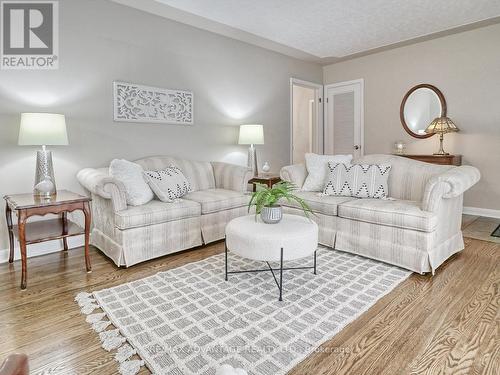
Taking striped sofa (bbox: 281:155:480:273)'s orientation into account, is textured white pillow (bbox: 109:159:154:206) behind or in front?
in front

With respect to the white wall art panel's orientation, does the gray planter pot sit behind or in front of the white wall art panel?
in front

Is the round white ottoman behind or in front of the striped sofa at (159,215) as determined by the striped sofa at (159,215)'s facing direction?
in front

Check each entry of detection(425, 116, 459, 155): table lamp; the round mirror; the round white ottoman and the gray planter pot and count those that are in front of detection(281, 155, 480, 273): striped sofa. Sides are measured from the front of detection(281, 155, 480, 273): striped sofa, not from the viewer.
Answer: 2

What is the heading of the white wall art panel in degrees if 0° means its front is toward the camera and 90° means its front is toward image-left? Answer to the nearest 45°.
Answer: approximately 315°

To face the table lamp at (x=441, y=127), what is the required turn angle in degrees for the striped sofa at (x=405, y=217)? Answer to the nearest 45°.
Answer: approximately 135° to its right

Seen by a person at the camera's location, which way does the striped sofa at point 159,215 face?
facing the viewer and to the right of the viewer

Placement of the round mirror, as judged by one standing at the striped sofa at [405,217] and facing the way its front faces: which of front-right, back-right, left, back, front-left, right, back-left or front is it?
back-right

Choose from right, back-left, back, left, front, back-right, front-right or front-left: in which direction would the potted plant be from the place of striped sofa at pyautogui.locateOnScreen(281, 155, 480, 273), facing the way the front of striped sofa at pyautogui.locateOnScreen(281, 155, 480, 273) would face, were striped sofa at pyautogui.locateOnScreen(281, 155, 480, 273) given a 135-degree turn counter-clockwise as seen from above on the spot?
back-right
